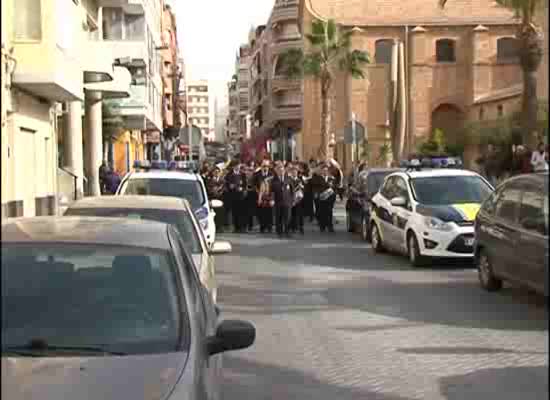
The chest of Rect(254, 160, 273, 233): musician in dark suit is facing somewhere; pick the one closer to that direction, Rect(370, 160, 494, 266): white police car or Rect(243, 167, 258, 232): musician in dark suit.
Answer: the white police car

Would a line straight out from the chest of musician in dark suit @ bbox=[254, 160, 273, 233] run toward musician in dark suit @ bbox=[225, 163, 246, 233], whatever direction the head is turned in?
no

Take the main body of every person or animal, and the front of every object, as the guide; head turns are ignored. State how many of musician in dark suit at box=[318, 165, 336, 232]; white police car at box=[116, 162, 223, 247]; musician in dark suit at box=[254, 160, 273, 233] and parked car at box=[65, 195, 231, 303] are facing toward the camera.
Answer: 4

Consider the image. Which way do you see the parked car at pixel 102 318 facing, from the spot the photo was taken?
facing the viewer

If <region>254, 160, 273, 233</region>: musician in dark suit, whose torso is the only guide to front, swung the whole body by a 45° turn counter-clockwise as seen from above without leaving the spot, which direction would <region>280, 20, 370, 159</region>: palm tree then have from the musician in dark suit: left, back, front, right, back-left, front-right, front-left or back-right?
back-left

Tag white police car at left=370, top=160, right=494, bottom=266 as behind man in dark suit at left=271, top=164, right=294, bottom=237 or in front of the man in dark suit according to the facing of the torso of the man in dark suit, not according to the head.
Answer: in front

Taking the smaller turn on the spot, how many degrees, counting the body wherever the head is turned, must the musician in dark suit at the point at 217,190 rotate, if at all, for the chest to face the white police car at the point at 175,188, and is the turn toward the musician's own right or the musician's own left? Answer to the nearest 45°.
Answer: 0° — they already face it

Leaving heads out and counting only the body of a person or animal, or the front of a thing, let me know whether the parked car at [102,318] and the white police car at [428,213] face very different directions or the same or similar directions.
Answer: same or similar directions

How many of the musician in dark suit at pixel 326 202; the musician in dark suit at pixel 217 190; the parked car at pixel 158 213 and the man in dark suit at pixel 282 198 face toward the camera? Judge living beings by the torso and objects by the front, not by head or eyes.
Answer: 4

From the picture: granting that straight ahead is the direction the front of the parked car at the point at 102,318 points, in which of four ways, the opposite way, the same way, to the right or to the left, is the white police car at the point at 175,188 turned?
the same way

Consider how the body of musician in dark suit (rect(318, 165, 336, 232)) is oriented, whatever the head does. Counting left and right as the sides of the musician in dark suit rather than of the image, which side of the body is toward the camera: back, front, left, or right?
front

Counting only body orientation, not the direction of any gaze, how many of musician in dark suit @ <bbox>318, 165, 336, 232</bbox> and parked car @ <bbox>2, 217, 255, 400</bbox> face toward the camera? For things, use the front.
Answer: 2

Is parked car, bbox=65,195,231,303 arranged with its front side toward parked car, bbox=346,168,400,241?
no

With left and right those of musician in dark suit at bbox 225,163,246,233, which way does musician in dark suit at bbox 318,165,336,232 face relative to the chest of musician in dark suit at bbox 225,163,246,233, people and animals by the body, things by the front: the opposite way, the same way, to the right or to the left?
the same way
